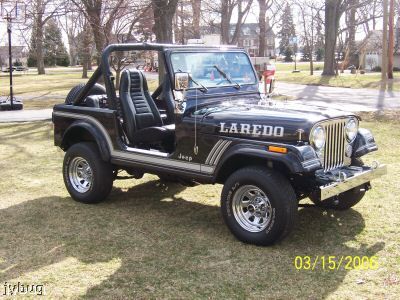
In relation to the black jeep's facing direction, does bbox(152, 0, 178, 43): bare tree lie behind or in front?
behind

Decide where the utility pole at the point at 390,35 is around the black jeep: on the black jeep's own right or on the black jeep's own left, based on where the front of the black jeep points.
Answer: on the black jeep's own left

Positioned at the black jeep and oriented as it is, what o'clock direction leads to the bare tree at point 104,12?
The bare tree is roughly at 7 o'clock from the black jeep.

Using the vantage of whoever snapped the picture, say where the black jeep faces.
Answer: facing the viewer and to the right of the viewer

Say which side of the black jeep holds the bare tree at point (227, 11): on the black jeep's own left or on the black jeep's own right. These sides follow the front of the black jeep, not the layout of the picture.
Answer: on the black jeep's own left

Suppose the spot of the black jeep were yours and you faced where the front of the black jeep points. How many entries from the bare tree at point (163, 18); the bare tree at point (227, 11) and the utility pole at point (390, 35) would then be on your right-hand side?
0

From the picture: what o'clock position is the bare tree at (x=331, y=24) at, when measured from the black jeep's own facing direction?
The bare tree is roughly at 8 o'clock from the black jeep.
